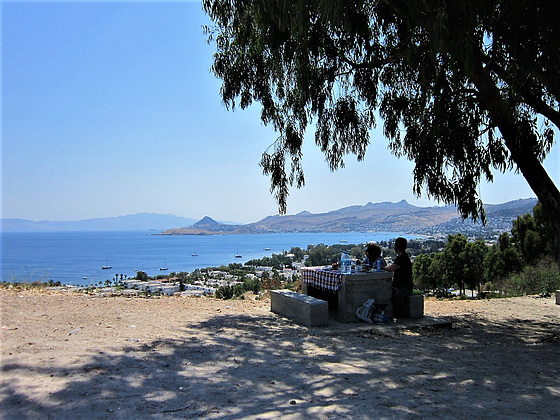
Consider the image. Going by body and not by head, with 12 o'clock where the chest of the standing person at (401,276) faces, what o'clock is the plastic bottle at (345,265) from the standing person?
The plastic bottle is roughly at 11 o'clock from the standing person.

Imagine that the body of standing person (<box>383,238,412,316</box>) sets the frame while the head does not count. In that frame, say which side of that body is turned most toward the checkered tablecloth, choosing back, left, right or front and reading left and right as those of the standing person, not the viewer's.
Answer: front

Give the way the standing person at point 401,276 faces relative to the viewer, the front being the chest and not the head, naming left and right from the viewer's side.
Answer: facing to the left of the viewer

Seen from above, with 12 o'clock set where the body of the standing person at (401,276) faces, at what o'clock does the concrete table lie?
The concrete table is roughly at 11 o'clock from the standing person.

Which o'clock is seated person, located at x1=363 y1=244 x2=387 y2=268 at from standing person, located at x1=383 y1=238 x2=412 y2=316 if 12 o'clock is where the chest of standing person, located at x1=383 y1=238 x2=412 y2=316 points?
seated person, located at x1=363 y1=244 x2=387 y2=268 is roughly at 1 o'clock from standing person, located at x1=383 y1=238 x2=412 y2=316.

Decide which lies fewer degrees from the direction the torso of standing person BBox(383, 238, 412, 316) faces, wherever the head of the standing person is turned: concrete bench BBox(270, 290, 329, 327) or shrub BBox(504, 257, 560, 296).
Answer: the concrete bench

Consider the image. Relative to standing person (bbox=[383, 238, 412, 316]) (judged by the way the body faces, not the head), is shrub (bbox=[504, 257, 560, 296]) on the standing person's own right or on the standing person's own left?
on the standing person's own right

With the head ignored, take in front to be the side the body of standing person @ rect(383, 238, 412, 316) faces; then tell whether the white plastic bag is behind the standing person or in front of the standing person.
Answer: in front

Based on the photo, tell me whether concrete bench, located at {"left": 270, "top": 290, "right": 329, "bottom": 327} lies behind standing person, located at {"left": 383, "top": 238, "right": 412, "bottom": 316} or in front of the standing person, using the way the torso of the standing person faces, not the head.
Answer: in front
